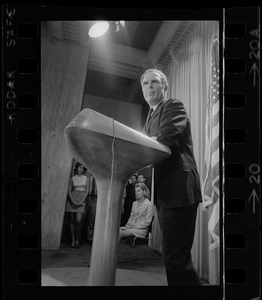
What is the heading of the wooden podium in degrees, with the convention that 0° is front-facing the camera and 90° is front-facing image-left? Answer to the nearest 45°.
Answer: approximately 90°
